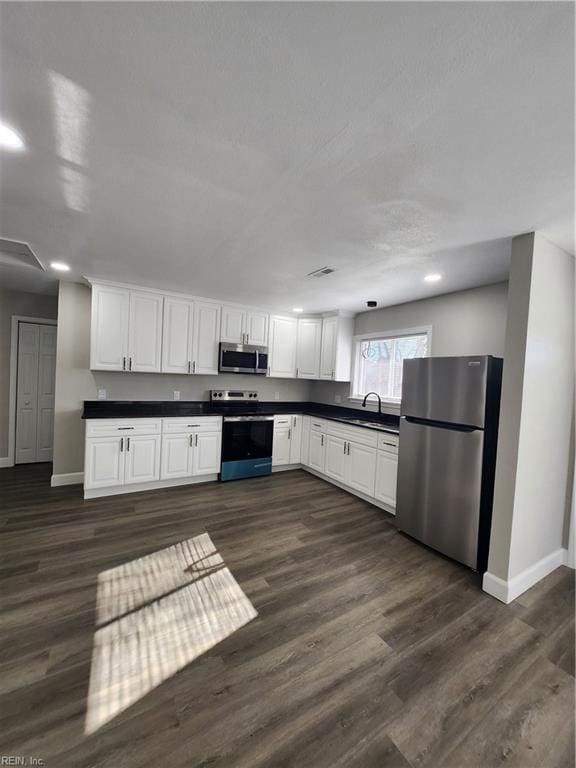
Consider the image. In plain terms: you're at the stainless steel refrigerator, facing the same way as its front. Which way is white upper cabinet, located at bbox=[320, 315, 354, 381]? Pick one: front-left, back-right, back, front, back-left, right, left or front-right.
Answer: right

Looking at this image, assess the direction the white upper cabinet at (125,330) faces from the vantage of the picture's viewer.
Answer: facing the viewer

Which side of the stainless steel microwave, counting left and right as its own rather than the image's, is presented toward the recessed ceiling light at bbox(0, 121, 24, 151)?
front

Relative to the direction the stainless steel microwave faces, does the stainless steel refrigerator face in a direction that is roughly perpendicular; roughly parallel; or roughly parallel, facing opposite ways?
roughly perpendicular

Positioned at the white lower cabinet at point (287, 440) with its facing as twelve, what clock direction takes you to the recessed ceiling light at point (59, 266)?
The recessed ceiling light is roughly at 2 o'clock from the white lower cabinet.

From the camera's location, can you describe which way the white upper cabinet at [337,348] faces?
facing the viewer and to the left of the viewer

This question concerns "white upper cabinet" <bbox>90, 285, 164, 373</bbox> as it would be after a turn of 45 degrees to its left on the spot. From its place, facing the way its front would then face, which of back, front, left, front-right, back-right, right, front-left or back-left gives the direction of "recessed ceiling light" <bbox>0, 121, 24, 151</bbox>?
front-right

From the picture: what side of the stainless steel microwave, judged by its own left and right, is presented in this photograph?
front

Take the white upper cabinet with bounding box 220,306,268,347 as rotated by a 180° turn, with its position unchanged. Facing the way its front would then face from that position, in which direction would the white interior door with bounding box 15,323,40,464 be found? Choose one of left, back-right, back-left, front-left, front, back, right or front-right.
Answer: left

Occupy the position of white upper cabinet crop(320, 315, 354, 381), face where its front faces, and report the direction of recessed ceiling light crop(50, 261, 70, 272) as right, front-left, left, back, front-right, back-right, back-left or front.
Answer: front

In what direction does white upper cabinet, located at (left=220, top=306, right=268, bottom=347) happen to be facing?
toward the camera

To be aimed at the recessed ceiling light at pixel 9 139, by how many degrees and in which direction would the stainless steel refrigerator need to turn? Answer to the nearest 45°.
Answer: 0° — it already faces it
